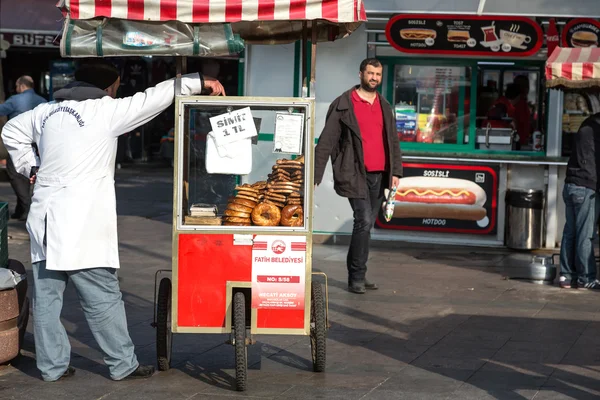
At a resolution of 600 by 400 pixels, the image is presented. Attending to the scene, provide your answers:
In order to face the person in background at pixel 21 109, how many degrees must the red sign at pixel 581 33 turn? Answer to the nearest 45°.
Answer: approximately 90° to its right

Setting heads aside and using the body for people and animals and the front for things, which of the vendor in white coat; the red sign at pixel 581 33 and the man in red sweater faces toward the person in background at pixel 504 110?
the vendor in white coat

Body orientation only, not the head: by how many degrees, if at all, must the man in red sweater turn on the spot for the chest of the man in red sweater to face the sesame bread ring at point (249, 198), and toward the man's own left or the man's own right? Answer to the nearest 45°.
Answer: approximately 45° to the man's own right

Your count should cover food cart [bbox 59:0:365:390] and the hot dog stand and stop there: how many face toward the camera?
2

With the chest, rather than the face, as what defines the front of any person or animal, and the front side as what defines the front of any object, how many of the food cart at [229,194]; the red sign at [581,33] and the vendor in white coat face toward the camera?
2

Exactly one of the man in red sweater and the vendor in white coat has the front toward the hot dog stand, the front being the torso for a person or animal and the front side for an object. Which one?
the vendor in white coat

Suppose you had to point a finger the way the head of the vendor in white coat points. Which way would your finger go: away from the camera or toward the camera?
away from the camera

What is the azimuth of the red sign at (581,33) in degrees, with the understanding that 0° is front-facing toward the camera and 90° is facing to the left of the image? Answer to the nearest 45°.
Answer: approximately 0°

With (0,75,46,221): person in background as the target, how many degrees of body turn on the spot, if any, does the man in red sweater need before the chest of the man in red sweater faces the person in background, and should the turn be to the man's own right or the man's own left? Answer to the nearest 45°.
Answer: approximately 180°

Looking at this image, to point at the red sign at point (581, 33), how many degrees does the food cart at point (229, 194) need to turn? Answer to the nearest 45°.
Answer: approximately 135° to its left

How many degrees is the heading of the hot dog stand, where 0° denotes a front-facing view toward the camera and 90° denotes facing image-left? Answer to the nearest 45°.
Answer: approximately 0°
